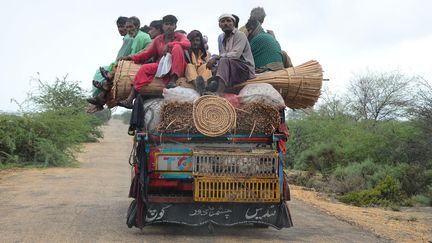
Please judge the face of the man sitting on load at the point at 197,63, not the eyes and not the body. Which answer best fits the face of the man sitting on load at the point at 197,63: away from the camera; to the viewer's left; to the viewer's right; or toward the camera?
toward the camera

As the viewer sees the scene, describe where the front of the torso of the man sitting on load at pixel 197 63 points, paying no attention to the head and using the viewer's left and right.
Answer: facing the viewer

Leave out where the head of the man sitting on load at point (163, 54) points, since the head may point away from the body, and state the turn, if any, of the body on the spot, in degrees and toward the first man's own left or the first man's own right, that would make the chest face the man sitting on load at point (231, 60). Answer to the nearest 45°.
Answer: approximately 90° to the first man's own left

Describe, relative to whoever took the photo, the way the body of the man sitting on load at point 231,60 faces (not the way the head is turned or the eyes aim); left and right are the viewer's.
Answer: facing the viewer and to the left of the viewer

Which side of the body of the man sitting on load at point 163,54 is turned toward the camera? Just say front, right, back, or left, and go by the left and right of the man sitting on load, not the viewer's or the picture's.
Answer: front

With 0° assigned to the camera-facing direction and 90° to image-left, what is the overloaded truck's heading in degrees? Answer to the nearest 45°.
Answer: approximately 180°

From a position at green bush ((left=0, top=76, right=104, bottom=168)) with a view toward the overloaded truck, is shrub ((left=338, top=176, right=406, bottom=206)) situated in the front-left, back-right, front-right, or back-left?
front-left
